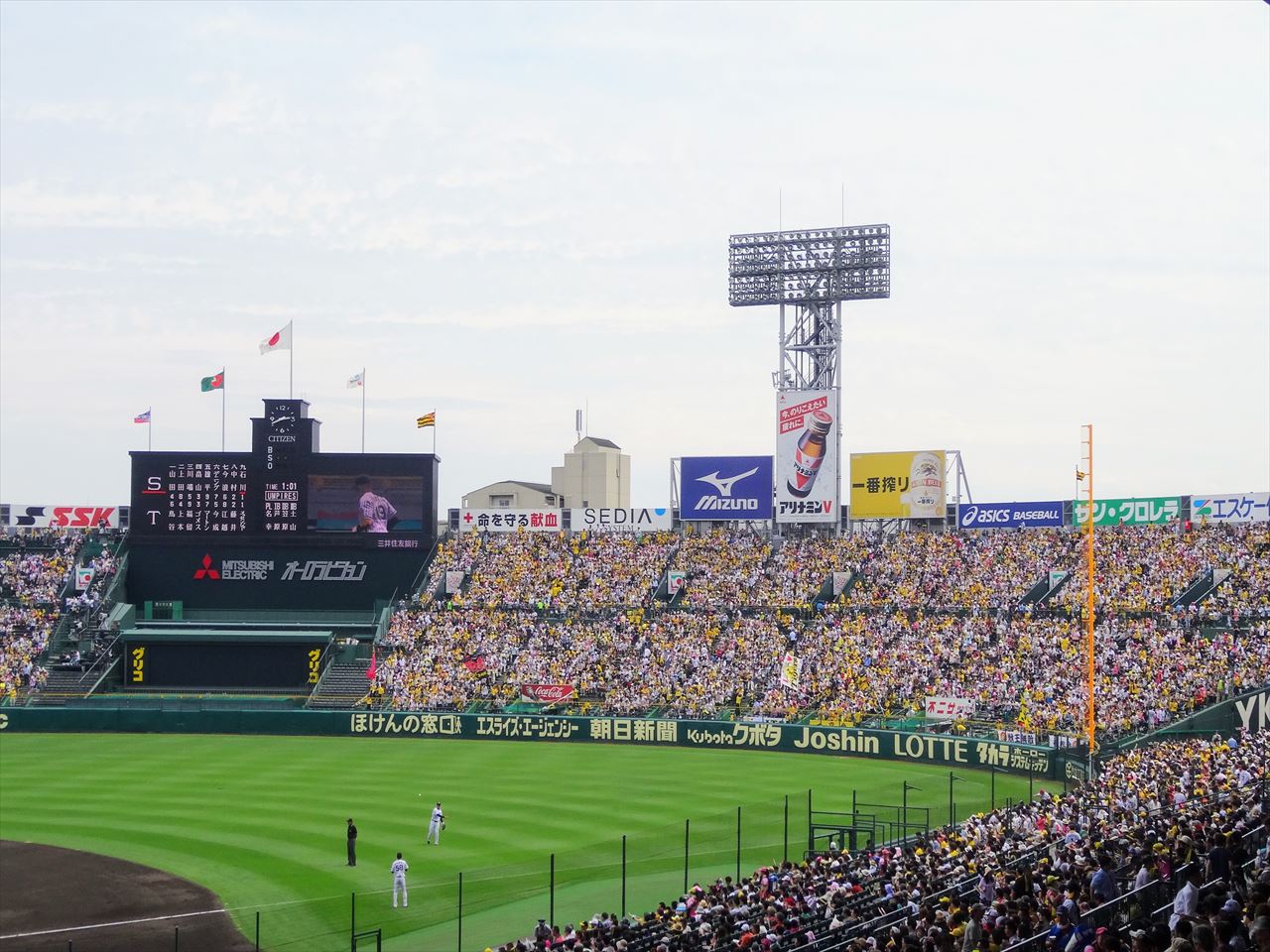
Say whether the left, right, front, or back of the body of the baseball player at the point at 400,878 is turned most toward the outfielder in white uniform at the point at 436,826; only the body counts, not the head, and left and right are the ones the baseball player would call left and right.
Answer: front

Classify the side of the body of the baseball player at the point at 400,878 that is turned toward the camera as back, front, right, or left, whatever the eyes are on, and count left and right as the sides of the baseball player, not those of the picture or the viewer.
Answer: back
